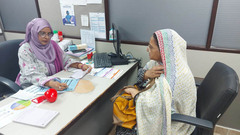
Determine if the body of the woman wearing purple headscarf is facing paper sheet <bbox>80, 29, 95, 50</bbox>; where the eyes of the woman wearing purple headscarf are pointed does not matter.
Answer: no

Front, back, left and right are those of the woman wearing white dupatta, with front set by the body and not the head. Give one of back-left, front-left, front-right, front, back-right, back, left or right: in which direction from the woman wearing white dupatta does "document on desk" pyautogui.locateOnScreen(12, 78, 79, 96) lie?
front

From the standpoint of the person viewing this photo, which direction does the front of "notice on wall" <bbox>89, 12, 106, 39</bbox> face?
facing the viewer

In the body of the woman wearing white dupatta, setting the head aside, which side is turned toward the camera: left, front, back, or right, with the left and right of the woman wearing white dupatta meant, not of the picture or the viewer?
left

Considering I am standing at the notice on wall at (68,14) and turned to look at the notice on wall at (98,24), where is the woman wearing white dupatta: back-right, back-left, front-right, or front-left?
front-right

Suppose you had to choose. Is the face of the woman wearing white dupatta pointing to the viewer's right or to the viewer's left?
to the viewer's left

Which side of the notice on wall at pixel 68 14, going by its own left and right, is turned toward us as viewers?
front

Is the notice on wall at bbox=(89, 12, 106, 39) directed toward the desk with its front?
yes

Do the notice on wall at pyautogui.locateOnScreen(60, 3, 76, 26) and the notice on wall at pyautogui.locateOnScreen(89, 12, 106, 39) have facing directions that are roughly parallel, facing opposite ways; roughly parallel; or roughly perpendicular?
roughly parallel

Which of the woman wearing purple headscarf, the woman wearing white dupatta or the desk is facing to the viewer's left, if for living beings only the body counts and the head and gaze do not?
the woman wearing white dupatta

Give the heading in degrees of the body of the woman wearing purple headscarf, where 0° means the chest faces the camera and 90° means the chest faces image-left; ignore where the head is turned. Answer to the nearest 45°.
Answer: approximately 315°

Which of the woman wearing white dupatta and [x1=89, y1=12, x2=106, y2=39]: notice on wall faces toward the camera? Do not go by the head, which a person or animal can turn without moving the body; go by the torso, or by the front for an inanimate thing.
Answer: the notice on wall

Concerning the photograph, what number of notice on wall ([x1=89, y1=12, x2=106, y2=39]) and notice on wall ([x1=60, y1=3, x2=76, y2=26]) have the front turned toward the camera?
2

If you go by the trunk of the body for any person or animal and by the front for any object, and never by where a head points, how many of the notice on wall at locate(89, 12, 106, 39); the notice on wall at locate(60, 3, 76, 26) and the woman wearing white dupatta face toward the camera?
2
